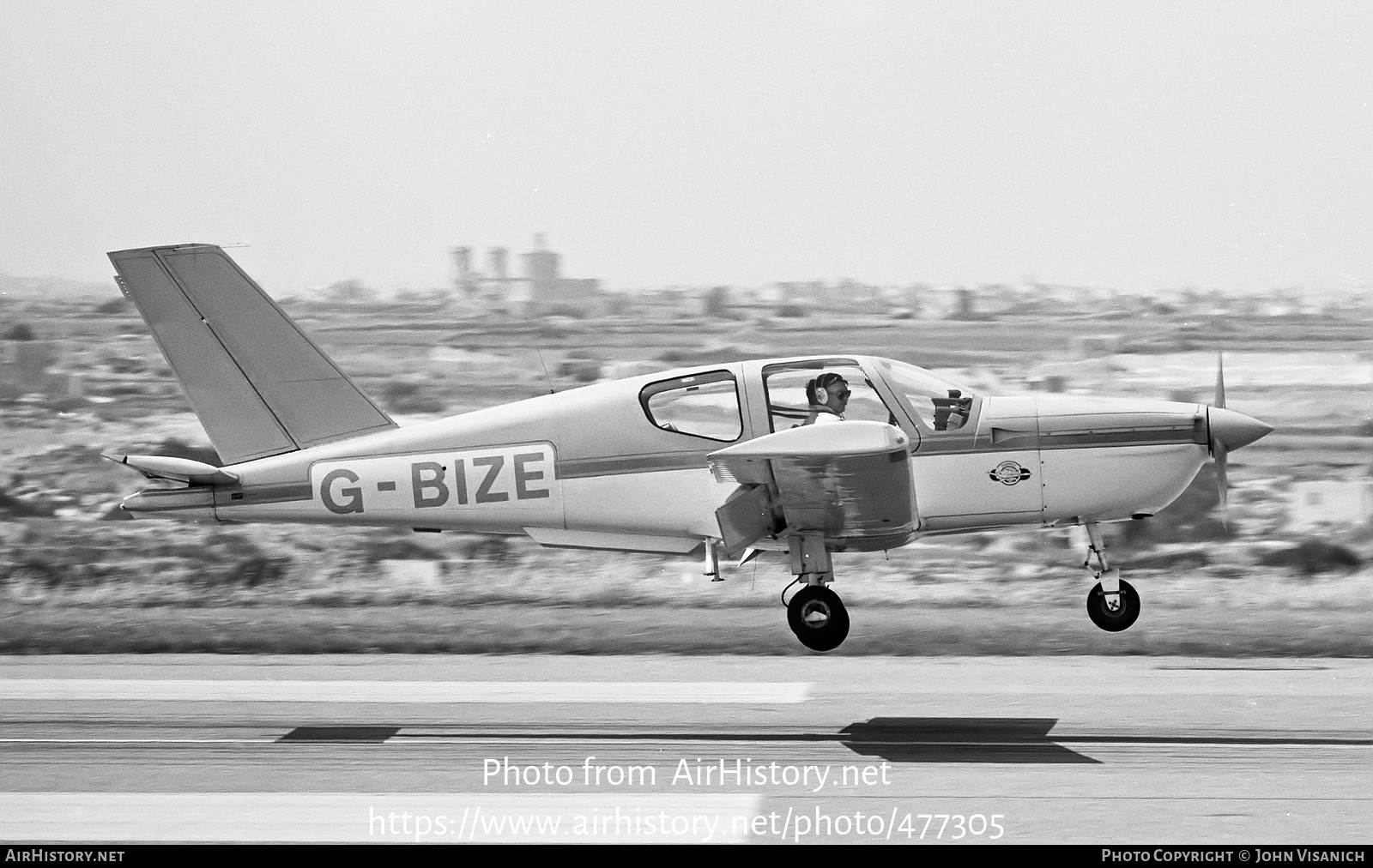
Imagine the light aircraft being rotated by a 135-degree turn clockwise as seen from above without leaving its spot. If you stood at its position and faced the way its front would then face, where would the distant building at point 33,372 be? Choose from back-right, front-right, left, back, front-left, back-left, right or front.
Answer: right

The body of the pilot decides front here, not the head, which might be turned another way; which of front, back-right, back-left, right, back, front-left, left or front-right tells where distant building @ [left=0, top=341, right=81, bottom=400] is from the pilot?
back-left

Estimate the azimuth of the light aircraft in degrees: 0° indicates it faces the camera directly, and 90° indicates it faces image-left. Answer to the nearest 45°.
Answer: approximately 270°

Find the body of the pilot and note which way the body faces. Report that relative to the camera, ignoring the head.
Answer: to the viewer's right

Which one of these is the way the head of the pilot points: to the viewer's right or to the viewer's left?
to the viewer's right

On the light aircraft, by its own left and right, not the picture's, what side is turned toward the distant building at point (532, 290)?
left
